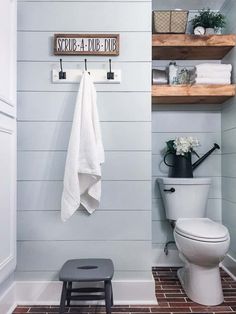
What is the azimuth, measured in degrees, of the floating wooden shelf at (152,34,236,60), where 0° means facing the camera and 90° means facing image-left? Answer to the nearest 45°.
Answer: approximately 0°

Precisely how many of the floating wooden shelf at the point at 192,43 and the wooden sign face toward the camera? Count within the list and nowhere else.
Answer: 2

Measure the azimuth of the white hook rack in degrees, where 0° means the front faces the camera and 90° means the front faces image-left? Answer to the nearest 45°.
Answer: approximately 0°

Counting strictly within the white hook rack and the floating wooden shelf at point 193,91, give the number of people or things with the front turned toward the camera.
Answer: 2

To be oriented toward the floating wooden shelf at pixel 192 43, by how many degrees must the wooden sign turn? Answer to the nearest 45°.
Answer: approximately 90° to its left

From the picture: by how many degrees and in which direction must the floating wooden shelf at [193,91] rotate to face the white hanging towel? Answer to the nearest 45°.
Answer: approximately 45° to its right

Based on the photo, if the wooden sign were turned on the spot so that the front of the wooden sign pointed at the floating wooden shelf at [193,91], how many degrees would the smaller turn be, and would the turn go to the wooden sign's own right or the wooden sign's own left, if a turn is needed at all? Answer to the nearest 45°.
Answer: approximately 90° to the wooden sign's own left

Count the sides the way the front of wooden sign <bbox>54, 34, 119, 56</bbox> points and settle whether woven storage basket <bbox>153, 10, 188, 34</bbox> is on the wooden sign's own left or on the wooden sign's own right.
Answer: on the wooden sign's own left
